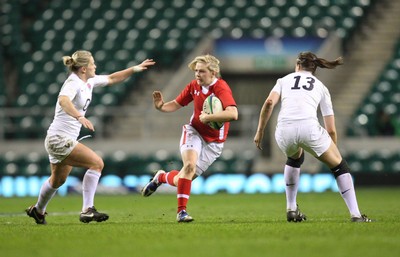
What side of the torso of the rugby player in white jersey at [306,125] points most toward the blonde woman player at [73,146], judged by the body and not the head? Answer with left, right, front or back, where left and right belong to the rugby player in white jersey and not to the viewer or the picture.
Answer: left

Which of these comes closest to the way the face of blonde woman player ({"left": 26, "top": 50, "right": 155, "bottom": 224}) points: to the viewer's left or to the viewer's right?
to the viewer's right

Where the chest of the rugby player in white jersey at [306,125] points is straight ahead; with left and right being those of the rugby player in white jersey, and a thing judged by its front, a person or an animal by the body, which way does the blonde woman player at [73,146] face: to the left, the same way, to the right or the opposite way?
to the right

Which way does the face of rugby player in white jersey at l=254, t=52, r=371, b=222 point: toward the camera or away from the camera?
away from the camera

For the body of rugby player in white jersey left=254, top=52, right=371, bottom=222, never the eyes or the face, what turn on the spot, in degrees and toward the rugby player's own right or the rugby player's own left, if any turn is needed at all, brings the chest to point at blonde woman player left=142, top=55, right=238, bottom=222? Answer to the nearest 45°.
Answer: approximately 90° to the rugby player's own left

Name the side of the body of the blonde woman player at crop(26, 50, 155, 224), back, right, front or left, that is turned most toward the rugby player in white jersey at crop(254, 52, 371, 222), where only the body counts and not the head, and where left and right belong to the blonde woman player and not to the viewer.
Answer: front

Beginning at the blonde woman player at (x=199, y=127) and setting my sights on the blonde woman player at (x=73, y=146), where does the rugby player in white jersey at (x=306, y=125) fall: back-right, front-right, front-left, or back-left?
back-left

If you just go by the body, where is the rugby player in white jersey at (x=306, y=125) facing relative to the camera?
away from the camera

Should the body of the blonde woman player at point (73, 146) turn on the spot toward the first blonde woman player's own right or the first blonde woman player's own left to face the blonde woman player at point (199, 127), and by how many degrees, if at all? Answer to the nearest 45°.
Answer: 0° — they already face them

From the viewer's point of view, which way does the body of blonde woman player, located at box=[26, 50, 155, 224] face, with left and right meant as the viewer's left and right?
facing to the right of the viewer

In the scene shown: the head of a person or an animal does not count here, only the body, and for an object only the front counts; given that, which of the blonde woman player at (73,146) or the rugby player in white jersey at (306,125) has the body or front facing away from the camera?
the rugby player in white jersey

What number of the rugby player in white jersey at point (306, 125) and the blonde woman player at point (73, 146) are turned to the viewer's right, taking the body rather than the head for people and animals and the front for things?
1
